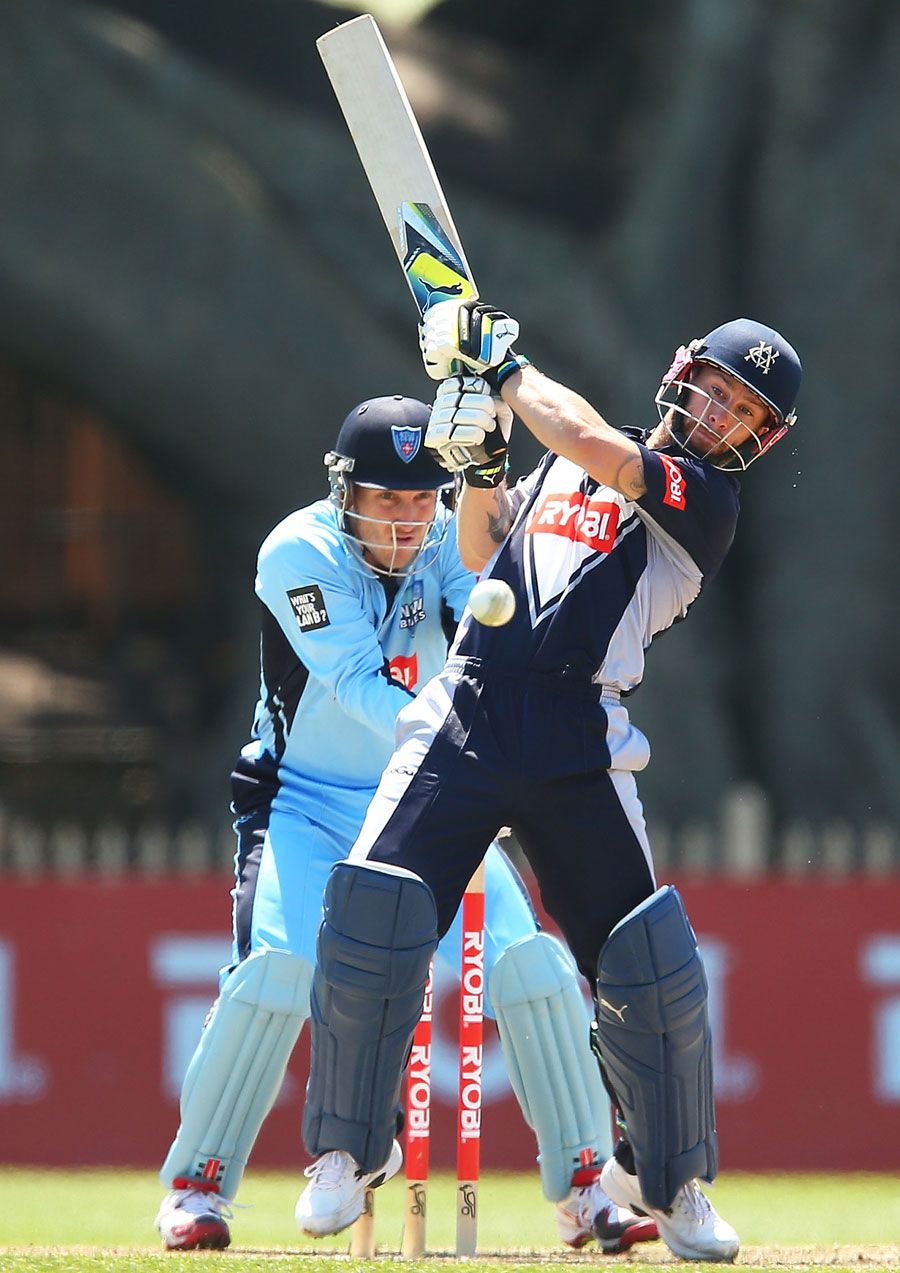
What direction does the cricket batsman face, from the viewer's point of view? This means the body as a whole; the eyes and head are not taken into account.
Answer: toward the camera
